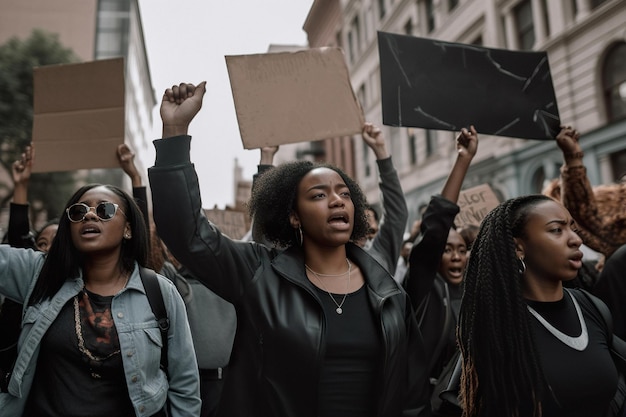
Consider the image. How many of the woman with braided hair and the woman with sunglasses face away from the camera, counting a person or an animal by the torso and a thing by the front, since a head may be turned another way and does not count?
0

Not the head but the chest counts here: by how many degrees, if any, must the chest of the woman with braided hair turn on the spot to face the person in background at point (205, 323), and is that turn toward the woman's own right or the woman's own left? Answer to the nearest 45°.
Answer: approximately 135° to the woman's own right

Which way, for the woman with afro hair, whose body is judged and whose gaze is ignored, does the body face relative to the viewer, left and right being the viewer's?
facing the viewer and to the right of the viewer

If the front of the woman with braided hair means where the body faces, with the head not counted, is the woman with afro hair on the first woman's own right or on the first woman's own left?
on the first woman's own right

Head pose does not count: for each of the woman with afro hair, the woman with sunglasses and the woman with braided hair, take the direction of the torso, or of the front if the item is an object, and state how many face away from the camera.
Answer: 0

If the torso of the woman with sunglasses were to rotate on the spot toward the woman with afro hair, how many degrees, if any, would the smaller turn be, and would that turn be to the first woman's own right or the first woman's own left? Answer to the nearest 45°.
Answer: approximately 45° to the first woman's own left

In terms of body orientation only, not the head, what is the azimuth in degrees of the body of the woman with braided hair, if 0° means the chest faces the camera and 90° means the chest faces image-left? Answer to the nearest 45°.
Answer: approximately 315°

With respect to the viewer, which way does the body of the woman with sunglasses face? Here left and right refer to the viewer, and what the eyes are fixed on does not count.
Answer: facing the viewer

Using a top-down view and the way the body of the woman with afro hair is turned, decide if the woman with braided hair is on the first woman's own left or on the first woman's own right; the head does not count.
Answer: on the first woman's own left

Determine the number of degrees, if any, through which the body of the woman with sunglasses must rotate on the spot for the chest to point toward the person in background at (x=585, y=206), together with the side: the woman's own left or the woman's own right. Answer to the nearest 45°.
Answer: approximately 90° to the woman's own left
